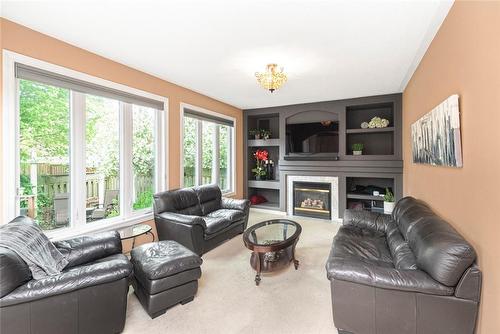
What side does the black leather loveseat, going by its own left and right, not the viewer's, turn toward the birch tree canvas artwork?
front

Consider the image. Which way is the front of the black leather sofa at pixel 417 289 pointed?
to the viewer's left

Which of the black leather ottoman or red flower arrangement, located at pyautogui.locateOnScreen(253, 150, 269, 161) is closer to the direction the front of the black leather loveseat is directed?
the black leather ottoman

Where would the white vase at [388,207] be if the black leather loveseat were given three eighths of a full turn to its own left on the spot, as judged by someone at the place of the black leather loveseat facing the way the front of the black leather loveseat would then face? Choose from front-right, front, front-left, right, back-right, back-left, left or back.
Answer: right

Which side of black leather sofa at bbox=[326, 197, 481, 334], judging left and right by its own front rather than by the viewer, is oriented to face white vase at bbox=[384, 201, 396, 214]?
right

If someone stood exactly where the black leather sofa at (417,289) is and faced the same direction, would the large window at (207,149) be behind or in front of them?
in front

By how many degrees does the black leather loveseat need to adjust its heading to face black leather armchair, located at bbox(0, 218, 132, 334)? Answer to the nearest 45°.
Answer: approximately 90° to its right

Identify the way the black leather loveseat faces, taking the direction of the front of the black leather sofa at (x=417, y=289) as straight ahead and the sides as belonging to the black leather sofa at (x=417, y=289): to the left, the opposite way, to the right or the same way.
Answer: the opposite way

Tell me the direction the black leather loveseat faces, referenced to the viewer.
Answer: facing the viewer and to the right of the viewer

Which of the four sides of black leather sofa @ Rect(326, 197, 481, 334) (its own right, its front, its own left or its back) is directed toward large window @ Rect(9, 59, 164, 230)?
front

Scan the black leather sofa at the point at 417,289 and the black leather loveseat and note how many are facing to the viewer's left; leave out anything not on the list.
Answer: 1

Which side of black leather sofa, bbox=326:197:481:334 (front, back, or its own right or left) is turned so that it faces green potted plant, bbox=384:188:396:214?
right

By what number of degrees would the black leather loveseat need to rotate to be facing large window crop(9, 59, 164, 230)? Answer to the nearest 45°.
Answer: approximately 135° to its right
